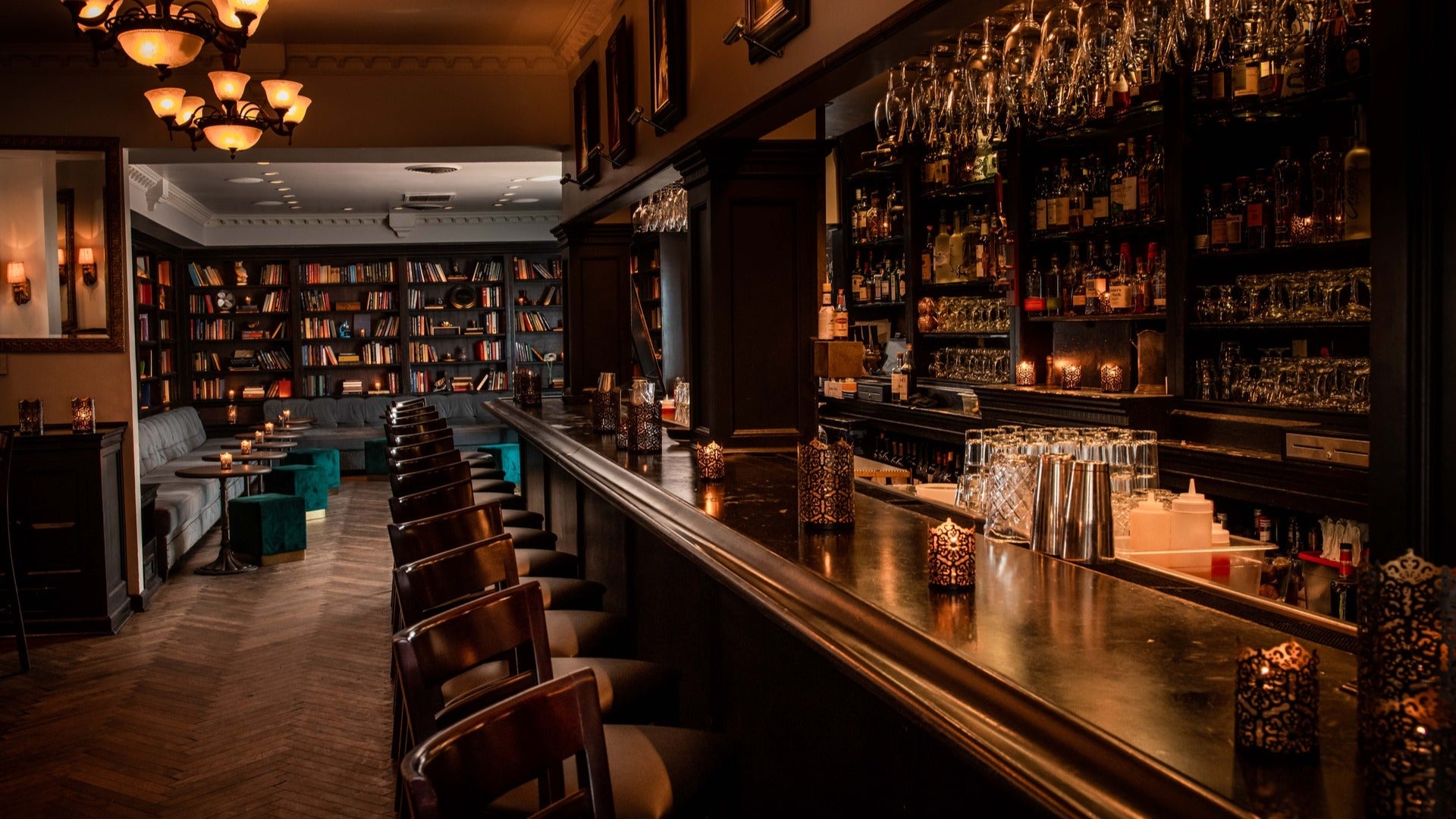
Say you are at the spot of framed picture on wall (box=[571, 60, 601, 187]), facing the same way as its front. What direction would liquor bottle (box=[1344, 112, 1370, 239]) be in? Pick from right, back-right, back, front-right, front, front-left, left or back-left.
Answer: back-left

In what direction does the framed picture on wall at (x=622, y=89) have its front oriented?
to the viewer's left

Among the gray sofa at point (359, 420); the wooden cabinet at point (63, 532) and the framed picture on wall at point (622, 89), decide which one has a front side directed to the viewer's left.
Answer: the framed picture on wall

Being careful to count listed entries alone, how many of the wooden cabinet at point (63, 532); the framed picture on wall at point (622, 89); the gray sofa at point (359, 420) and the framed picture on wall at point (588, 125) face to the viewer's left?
2

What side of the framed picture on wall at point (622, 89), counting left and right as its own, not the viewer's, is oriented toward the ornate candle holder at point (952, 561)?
left

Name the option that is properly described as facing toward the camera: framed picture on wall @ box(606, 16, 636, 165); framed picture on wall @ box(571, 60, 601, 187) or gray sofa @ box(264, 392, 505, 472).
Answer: the gray sofa

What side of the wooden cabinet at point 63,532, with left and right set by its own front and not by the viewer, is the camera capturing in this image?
front

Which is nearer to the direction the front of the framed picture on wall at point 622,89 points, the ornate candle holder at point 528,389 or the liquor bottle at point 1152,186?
the ornate candle holder

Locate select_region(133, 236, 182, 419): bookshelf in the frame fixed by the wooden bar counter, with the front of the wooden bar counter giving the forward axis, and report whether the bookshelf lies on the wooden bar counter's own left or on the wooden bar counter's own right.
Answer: on the wooden bar counter's own right

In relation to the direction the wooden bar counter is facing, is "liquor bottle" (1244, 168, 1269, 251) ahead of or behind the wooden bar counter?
behind

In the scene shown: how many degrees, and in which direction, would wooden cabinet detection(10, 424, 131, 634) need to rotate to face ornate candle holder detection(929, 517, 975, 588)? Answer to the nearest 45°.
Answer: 0° — it already faces it

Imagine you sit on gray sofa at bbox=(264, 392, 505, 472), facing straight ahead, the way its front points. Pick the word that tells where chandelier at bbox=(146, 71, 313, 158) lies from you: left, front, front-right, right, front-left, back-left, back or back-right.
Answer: front

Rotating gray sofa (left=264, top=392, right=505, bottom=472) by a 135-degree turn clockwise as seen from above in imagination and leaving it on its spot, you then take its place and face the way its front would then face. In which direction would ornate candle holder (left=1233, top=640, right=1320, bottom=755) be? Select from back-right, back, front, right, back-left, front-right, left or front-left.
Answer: back-left

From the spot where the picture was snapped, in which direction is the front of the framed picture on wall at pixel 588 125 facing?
facing to the left of the viewer
